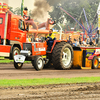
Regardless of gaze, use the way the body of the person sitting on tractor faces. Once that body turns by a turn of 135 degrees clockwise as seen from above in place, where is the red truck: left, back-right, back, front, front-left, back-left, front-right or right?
front-left

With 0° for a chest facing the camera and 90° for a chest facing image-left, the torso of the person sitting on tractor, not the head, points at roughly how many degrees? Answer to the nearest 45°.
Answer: approximately 45°
